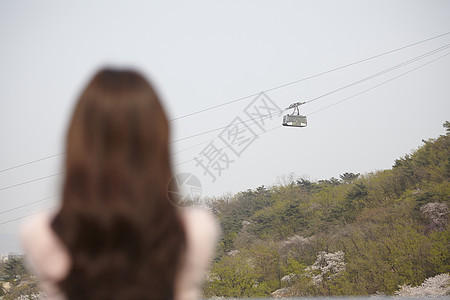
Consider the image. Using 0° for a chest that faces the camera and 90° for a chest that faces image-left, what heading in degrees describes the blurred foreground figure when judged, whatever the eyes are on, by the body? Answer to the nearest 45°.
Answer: approximately 180°
